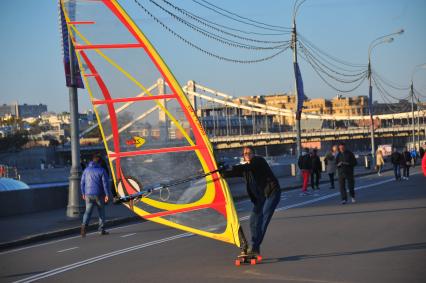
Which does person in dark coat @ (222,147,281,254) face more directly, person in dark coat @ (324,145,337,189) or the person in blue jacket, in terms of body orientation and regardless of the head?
the person in blue jacket

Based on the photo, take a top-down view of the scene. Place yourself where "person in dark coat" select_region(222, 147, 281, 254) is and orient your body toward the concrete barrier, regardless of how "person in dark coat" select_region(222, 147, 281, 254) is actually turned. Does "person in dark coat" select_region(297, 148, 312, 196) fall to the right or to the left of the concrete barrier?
right

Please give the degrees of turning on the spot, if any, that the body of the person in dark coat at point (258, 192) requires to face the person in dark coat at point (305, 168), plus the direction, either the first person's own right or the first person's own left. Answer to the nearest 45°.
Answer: approximately 135° to the first person's own right

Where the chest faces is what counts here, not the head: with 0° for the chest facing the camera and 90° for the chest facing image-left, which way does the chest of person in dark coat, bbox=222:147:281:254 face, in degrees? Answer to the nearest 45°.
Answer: approximately 45°

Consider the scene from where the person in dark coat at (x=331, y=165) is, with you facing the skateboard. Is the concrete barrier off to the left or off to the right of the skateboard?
right

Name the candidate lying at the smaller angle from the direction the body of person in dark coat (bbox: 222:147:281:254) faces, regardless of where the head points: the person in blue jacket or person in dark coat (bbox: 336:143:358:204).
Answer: the person in blue jacket

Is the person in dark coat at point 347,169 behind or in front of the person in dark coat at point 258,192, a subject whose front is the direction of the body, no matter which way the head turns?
behind

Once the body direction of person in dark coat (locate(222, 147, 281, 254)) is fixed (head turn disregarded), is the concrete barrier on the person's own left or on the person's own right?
on the person's own right

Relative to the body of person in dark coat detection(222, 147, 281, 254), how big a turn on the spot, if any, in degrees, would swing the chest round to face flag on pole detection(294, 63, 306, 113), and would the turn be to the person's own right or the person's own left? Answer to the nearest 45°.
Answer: approximately 135° to the person's own right

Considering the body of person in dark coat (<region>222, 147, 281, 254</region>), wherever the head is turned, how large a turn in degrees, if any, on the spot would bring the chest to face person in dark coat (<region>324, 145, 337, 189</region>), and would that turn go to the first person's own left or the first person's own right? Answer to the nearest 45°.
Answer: approximately 135° to the first person's own right
